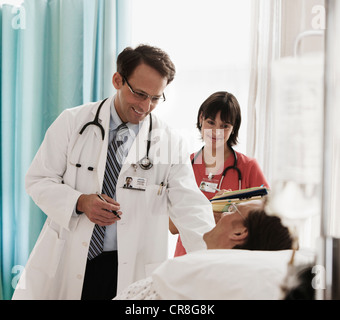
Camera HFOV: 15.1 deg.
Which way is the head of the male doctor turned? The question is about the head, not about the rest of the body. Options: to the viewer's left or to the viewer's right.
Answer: to the viewer's right

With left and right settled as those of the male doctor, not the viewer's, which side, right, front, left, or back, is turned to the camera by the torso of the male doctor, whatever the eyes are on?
front

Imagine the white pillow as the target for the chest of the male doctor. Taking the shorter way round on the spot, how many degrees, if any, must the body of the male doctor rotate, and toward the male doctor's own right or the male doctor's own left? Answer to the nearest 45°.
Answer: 0° — they already face it
